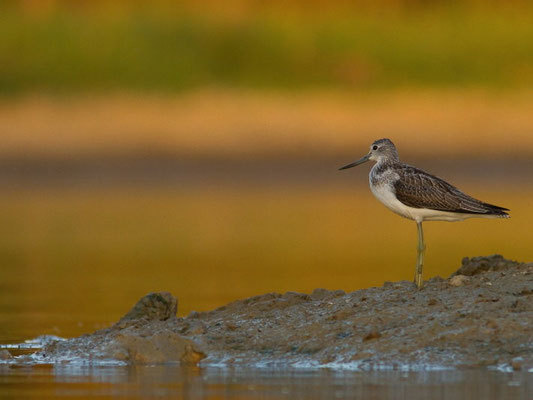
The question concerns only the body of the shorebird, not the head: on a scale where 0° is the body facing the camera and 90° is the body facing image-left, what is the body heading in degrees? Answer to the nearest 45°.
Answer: approximately 90°

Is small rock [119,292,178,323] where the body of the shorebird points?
yes

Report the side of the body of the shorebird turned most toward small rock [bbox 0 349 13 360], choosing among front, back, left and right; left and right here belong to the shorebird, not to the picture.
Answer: front

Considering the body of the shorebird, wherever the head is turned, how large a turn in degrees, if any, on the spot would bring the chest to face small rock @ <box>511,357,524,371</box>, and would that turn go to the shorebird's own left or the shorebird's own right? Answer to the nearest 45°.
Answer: approximately 90° to the shorebird's own left
